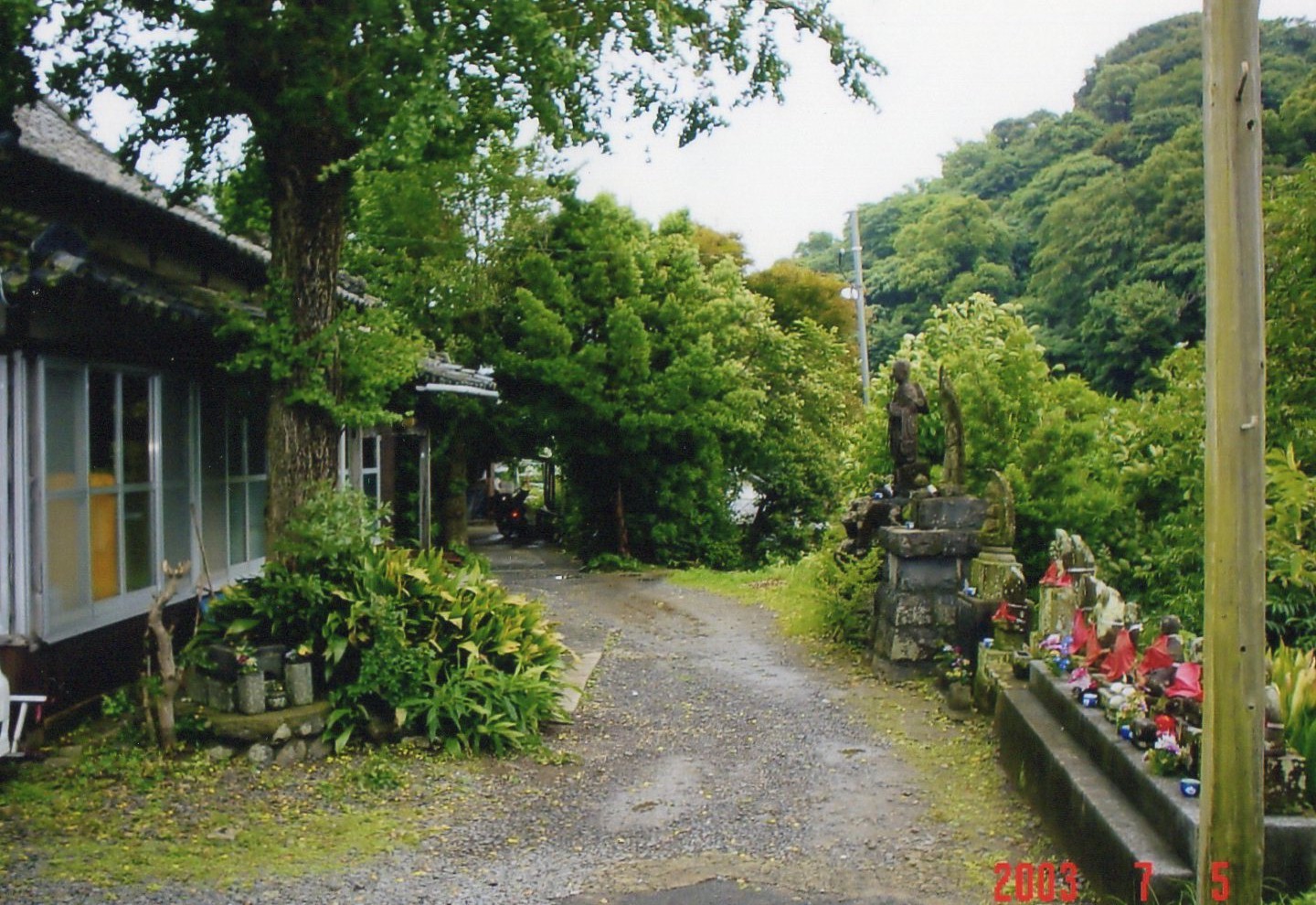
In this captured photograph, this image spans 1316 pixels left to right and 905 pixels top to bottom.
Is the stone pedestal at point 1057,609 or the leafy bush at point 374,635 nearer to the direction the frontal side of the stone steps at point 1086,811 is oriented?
the leafy bush

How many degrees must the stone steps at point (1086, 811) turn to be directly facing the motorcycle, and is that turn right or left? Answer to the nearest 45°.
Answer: approximately 90° to its right

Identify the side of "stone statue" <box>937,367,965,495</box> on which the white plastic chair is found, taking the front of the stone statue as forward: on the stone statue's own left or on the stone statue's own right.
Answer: on the stone statue's own left

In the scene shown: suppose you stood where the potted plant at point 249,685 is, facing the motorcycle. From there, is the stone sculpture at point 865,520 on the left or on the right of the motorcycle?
right

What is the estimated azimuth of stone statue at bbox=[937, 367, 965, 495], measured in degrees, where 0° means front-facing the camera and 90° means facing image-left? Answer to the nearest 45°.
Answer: approximately 90°

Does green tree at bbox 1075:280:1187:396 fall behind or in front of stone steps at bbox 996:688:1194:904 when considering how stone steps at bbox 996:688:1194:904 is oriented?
behind

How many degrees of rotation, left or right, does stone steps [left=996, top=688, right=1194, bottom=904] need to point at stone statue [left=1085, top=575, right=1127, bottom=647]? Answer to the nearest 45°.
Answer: approximately 135° to its right

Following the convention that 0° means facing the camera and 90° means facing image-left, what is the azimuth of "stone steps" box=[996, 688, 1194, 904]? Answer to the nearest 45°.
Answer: approximately 45°
